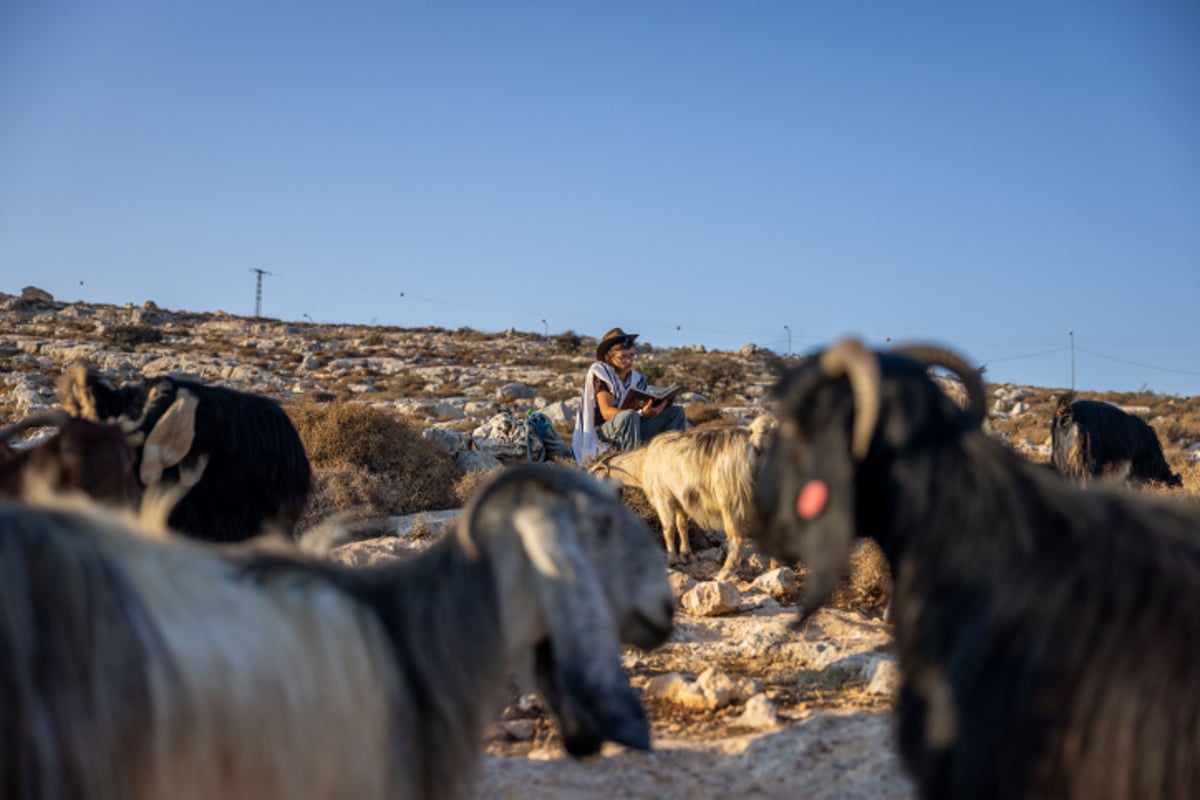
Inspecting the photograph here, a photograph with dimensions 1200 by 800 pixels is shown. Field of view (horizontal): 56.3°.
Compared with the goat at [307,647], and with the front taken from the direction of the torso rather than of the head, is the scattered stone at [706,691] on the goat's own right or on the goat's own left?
on the goat's own left

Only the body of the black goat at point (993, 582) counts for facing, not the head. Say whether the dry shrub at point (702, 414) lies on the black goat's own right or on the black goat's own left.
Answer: on the black goat's own right

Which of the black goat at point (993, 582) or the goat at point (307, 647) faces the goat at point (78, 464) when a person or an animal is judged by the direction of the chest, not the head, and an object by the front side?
the black goat

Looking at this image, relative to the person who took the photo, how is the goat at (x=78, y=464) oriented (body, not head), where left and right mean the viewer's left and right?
facing to the right of the viewer

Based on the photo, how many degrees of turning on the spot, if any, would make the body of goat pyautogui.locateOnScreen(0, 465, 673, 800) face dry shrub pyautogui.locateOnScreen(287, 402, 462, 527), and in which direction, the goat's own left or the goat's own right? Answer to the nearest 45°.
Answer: approximately 90° to the goat's own left

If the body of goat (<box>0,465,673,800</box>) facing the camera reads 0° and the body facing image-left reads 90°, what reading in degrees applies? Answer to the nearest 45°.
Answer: approximately 270°

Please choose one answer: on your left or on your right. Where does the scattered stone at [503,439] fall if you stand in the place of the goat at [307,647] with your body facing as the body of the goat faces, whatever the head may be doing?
on your left

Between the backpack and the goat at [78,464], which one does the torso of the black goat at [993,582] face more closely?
the goat

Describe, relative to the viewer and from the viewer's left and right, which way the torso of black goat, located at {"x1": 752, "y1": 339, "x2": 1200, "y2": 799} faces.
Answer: facing to the left of the viewer

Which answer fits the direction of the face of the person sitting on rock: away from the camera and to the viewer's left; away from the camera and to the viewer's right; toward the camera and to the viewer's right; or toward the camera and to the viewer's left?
toward the camera and to the viewer's right
